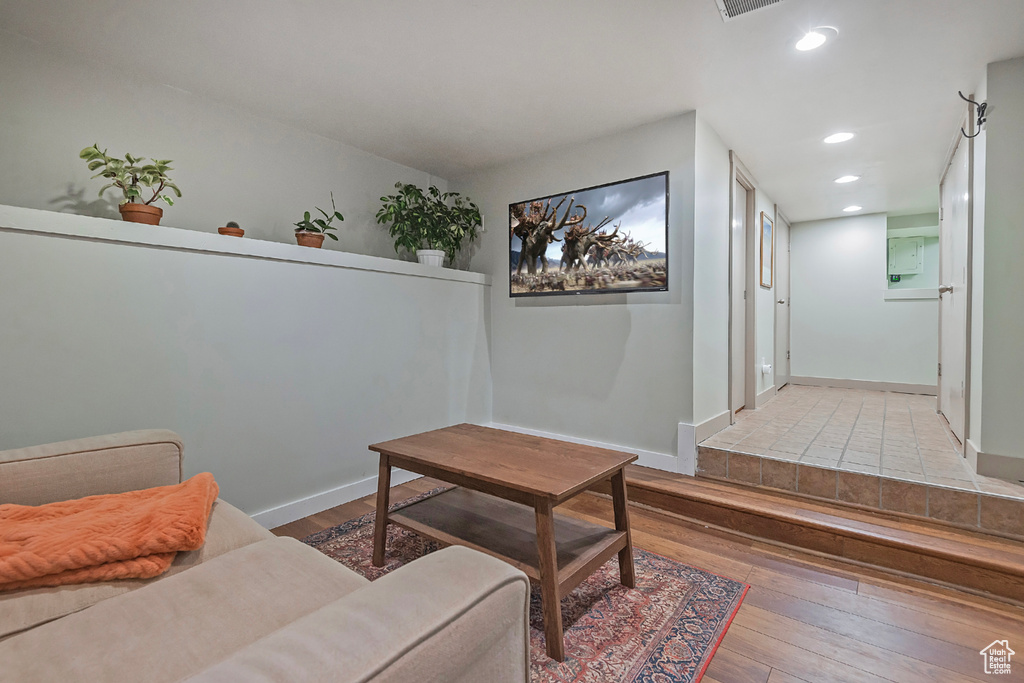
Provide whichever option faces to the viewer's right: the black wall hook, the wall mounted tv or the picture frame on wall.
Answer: the picture frame on wall

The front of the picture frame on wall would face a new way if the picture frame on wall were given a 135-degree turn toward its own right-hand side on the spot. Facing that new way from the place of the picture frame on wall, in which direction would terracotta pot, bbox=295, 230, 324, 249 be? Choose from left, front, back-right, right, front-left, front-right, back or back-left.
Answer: front

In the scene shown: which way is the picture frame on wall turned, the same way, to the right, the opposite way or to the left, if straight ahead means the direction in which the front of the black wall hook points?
the opposite way

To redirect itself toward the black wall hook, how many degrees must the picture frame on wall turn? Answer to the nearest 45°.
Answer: approximately 45° to its right

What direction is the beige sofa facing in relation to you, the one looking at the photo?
facing away from the viewer and to the right of the viewer

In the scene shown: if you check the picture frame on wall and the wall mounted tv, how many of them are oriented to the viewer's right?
1

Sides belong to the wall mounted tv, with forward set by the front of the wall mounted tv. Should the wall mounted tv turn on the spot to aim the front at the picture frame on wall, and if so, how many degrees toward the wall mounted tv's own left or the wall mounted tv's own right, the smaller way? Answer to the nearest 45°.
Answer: approximately 180°

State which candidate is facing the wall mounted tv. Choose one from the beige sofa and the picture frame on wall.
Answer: the beige sofa

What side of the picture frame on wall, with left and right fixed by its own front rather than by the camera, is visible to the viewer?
right

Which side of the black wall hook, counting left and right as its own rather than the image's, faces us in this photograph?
left

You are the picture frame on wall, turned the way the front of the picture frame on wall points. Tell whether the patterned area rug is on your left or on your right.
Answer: on your right

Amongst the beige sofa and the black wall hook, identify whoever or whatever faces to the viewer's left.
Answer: the black wall hook
